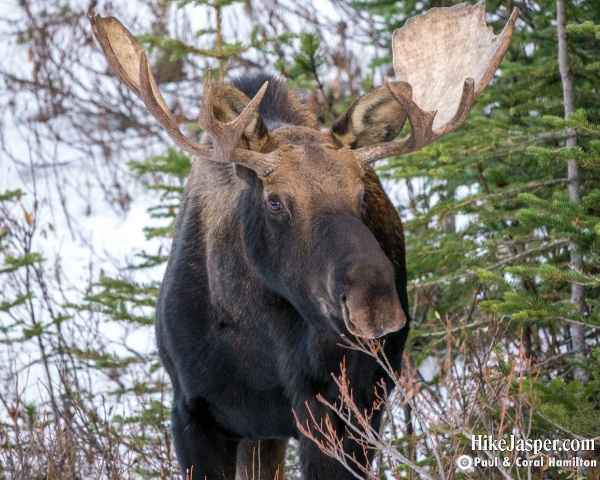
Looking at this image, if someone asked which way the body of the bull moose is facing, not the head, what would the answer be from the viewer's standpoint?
toward the camera

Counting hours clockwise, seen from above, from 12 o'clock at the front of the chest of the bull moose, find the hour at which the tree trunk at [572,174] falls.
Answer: The tree trunk is roughly at 8 o'clock from the bull moose.
